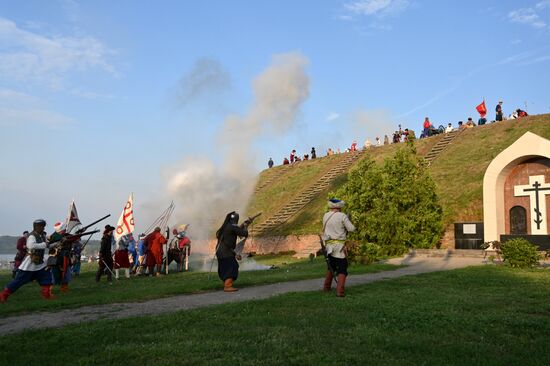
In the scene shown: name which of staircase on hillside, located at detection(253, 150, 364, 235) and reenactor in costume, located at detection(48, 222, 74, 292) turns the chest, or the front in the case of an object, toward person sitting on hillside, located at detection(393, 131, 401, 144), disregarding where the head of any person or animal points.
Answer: the reenactor in costume

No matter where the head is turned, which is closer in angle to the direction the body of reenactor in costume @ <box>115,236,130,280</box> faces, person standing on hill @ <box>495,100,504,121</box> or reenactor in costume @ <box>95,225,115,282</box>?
the person standing on hill

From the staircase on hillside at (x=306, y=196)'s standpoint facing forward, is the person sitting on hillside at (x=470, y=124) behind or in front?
behind

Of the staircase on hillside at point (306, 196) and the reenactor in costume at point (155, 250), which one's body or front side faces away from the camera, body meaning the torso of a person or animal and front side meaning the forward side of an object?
the reenactor in costume

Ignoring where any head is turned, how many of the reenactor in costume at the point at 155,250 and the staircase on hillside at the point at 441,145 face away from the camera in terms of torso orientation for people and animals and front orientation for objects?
1

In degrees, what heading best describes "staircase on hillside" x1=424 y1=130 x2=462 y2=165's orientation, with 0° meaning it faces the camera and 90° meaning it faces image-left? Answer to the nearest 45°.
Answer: approximately 45°

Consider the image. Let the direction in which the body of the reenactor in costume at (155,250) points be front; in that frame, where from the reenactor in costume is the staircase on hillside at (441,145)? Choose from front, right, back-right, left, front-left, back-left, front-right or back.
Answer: front-right

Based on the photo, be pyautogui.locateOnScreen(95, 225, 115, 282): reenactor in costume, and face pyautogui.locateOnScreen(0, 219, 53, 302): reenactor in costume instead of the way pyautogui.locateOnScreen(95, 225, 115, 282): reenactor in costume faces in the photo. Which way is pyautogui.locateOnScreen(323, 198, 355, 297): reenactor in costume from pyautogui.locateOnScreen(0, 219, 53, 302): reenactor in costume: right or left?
left

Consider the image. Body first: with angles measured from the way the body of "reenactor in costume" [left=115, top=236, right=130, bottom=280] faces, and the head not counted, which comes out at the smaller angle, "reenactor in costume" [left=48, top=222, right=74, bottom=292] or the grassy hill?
the grassy hill

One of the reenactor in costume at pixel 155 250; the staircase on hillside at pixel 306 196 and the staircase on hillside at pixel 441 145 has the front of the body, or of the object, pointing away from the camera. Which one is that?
the reenactor in costume

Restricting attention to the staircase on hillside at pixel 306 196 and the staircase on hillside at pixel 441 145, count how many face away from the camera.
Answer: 0

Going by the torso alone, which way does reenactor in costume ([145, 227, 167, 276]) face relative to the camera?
away from the camera

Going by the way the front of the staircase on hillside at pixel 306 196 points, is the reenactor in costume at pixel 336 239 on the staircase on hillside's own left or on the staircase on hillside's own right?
on the staircase on hillside's own left

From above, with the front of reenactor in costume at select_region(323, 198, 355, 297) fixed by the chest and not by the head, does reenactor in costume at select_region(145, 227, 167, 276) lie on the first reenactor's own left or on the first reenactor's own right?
on the first reenactor's own left

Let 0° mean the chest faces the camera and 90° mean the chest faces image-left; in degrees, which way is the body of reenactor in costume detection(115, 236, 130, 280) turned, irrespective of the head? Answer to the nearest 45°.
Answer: approximately 225°
